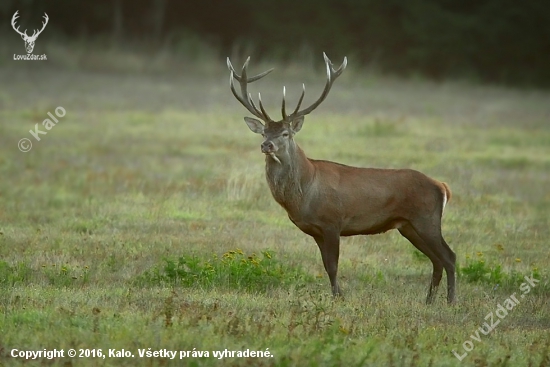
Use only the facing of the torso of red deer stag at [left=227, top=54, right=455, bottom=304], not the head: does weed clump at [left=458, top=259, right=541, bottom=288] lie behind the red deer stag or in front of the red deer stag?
behind

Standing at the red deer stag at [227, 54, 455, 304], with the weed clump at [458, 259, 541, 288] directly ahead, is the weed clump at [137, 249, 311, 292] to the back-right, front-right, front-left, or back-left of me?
back-left

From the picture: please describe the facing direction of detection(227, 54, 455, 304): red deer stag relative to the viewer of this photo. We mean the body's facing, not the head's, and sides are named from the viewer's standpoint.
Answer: facing to the left of the viewer

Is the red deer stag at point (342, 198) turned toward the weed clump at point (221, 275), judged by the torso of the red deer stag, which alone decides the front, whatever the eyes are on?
yes

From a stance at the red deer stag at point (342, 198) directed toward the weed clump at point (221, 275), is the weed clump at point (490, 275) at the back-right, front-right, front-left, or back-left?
back-right
